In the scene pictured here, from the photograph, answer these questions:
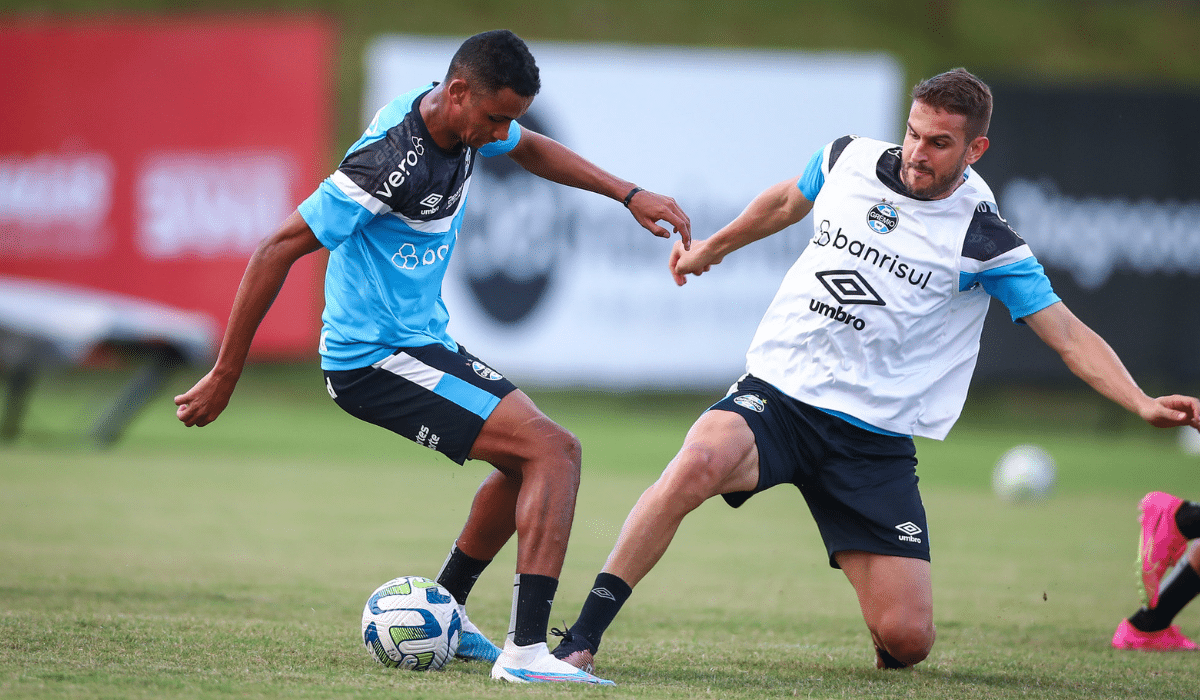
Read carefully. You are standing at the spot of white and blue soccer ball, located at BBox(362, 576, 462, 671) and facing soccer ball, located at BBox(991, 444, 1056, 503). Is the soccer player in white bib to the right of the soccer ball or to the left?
right

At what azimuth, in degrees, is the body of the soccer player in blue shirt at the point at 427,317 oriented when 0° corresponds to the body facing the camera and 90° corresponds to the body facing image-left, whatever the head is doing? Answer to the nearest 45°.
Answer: approximately 315°

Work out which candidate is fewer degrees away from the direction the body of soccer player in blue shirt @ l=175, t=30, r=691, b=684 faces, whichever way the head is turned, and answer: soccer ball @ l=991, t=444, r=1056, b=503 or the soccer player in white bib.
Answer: the soccer player in white bib

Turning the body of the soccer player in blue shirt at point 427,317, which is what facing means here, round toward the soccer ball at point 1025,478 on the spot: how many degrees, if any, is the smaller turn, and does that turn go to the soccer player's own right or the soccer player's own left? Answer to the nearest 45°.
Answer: approximately 90° to the soccer player's own left

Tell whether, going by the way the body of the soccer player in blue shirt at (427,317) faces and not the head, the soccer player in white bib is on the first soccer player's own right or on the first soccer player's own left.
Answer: on the first soccer player's own left

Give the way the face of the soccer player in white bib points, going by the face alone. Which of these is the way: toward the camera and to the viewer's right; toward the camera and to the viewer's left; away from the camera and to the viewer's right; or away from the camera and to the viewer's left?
toward the camera and to the viewer's left
